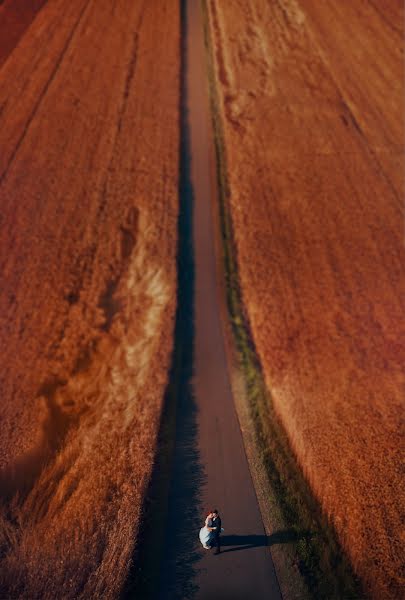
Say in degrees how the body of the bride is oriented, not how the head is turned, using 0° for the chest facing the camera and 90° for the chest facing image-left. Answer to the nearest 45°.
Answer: approximately 270°
